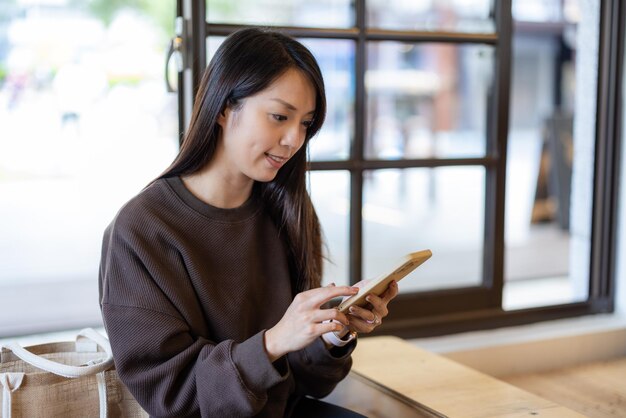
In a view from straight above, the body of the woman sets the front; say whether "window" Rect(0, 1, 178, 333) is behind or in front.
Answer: behind

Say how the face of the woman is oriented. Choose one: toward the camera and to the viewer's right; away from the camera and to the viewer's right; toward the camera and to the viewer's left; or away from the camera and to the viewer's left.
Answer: toward the camera and to the viewer's right

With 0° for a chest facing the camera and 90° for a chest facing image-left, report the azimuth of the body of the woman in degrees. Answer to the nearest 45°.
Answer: approximately 315°
